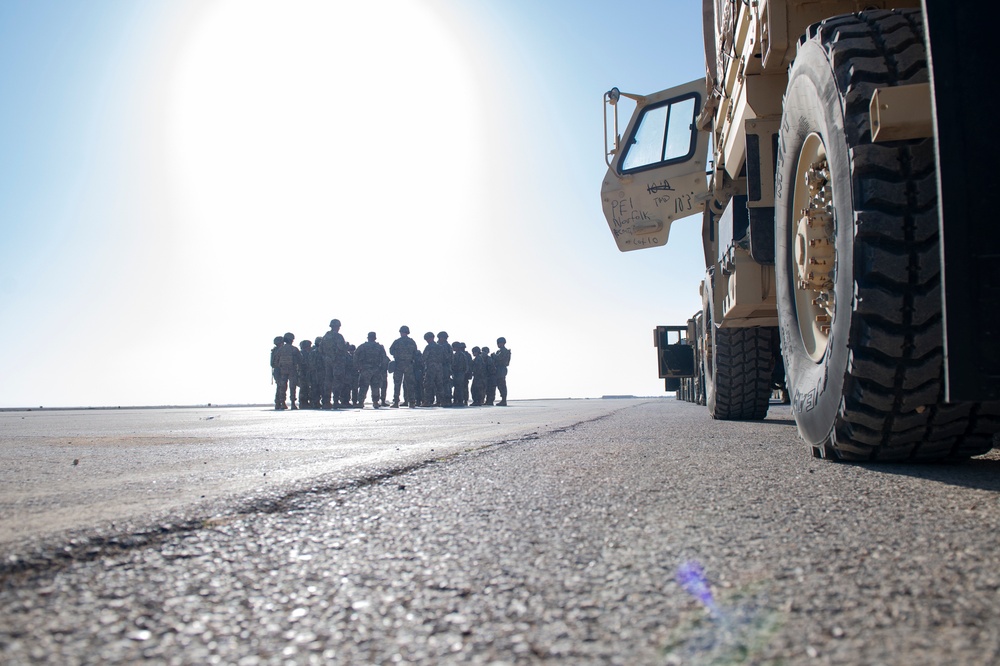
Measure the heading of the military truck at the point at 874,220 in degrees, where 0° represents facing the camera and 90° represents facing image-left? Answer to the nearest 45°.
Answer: approximately 180°
